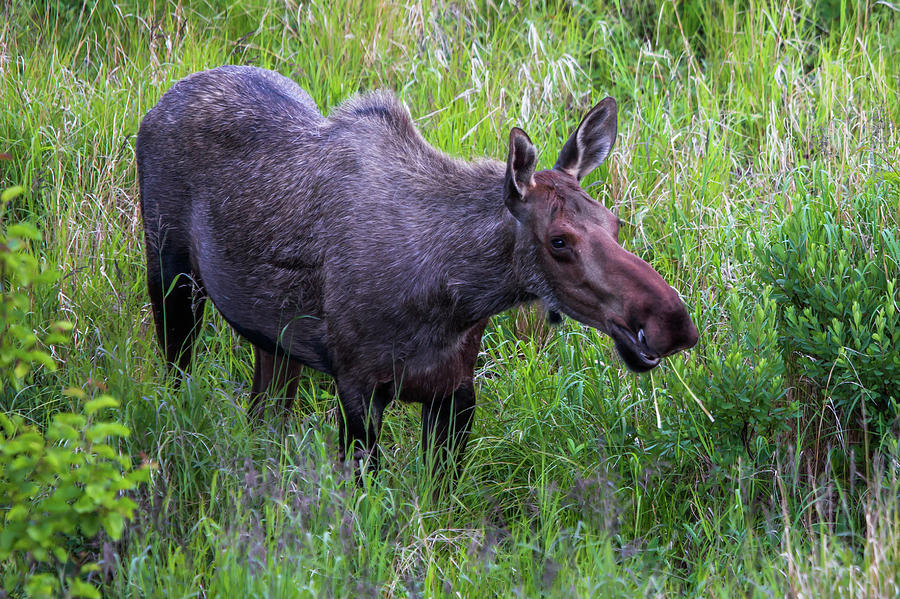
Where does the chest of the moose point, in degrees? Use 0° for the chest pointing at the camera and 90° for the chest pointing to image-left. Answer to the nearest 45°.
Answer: approximately 315°

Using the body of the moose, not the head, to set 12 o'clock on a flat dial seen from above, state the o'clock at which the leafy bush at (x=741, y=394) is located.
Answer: The leafy bush is roughly at 11 o'clock from the moose.

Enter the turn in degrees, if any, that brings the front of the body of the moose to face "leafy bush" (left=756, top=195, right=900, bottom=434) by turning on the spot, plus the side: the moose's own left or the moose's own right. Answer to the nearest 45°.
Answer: approximately 45° to the moose's own left
